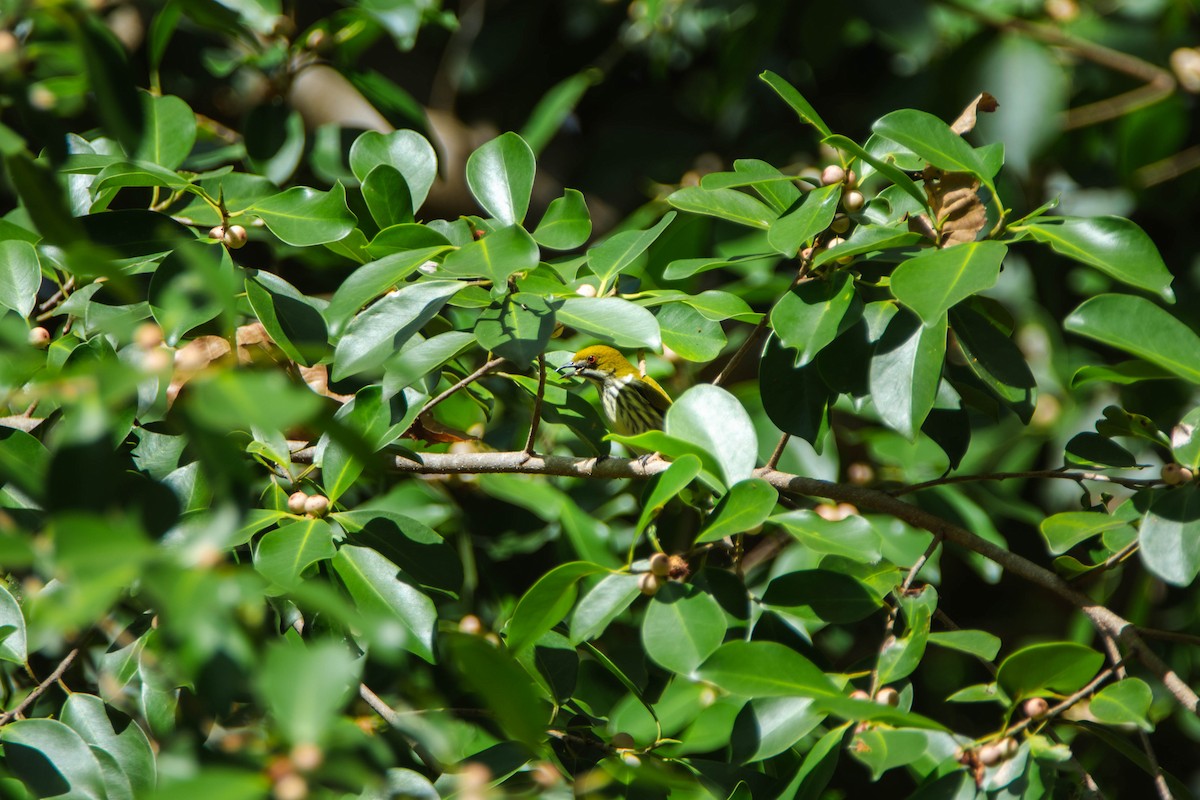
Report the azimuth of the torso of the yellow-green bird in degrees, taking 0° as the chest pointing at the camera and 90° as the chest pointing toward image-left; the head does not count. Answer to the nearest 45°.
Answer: approximately 90°

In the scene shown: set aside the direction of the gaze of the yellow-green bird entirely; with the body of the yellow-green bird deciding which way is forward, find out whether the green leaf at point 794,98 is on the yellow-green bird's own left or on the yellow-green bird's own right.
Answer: on the yellow-green bird's own left

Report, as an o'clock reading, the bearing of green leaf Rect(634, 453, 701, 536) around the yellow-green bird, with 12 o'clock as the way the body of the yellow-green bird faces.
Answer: The green leaf is roughly at 9 o'clock from the yellow-green bird.

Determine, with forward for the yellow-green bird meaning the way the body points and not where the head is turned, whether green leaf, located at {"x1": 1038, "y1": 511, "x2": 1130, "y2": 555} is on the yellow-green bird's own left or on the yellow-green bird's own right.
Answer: on the yellow-green bird's own left

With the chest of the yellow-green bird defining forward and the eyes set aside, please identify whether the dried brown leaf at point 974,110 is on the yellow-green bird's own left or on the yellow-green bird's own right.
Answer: on the yellow-green bird's own left
